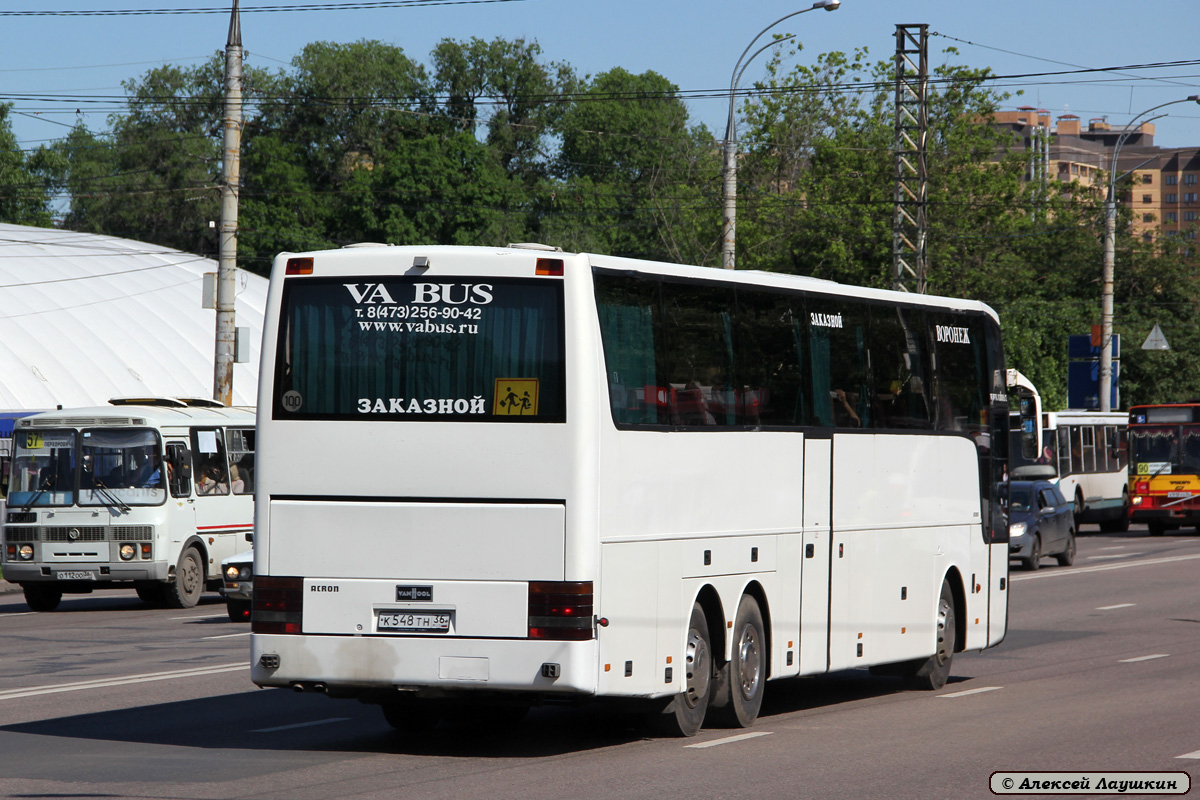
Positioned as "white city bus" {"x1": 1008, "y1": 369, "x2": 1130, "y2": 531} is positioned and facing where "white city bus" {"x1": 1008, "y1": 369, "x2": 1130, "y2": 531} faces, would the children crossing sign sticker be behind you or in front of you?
in front

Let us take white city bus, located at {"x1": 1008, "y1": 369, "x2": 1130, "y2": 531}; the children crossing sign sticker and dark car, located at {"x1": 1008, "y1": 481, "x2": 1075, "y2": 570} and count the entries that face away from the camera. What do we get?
0

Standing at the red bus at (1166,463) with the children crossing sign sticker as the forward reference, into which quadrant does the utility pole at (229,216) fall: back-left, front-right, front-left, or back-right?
front-right

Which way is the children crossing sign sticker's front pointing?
toward the camera

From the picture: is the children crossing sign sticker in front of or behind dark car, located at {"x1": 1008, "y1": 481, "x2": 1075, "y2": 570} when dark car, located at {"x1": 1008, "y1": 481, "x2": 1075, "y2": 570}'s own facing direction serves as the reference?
in front

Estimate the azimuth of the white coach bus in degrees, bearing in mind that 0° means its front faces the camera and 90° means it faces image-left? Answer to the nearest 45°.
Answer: approximately 225°

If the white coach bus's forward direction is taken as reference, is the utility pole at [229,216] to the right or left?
on its left

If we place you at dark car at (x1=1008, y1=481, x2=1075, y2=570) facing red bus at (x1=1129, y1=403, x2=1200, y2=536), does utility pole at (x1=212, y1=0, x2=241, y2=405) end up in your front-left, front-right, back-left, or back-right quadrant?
back-left

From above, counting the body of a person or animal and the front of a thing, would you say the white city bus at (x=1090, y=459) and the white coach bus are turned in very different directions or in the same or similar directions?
very different directions

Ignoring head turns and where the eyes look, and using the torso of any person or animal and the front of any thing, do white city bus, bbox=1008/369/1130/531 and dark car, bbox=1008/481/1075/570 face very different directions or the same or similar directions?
same or similar directions

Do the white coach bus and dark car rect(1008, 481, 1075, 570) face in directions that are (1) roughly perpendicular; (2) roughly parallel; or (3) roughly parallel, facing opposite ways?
roughly parallel, facing opposite ways

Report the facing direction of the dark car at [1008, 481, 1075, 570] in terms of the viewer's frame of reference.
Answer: facing the viewer and to the left of the viewer
